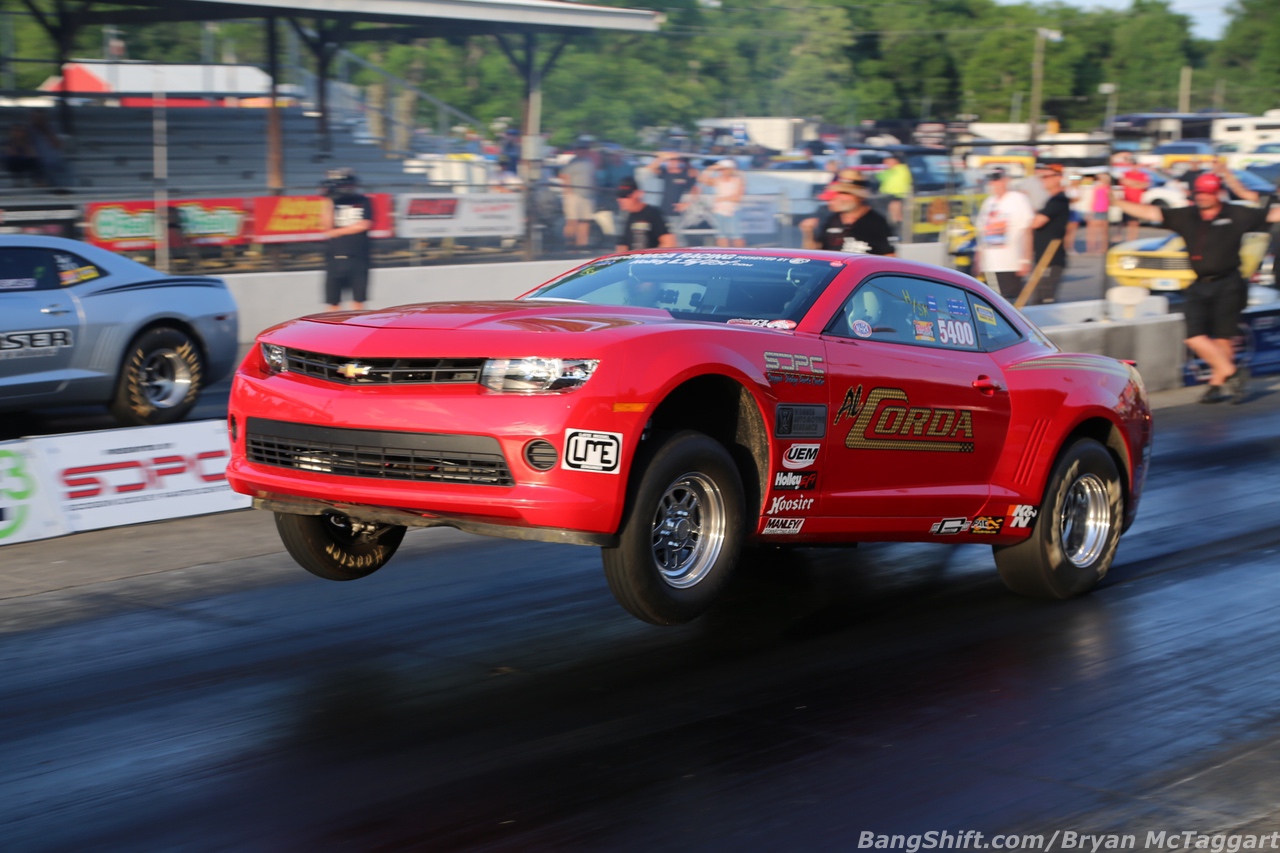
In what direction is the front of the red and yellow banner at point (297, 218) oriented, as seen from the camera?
facing the viewer

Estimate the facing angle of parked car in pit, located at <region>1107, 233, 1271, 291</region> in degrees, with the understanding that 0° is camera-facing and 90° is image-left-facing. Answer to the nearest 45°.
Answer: approximately 45°

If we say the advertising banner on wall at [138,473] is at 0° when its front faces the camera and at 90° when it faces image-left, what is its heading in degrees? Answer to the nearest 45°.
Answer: approximately 0°

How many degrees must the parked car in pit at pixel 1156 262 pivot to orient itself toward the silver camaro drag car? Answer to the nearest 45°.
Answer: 0° — it already faces it

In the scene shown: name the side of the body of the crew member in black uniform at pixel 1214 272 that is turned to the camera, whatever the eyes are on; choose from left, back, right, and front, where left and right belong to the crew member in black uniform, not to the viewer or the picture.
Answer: front

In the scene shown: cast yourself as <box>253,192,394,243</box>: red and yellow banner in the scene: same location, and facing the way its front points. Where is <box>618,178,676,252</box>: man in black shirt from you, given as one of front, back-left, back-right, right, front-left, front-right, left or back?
front-left

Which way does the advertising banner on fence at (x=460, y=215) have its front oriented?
toward the camera

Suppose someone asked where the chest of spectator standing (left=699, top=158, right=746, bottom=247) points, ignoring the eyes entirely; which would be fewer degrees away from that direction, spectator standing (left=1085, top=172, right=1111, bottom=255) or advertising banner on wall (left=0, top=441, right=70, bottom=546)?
the advertising banner on wall

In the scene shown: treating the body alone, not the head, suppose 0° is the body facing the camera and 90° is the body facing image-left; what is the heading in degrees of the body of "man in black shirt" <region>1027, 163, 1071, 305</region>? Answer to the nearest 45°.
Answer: approximately 90°

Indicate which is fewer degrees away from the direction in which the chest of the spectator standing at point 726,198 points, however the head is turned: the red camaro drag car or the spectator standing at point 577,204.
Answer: the red camaro drag car

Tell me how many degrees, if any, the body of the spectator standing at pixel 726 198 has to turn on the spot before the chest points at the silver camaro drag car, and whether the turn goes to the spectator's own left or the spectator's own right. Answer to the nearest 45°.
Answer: approximately 45° to the spectator's own right

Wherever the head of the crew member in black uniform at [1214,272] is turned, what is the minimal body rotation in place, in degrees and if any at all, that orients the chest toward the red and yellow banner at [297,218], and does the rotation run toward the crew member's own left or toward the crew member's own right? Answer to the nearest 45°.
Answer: approximately 90° to the crew member's own right

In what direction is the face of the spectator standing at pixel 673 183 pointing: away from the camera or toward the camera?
toward the camera

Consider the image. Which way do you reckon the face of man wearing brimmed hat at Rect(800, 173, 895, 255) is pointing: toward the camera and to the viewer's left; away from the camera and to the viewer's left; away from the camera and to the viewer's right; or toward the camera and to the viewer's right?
toward the camera and to the viewer's left

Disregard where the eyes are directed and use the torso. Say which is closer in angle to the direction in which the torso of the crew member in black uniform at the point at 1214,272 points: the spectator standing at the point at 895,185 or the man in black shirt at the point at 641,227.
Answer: the man in black shirt

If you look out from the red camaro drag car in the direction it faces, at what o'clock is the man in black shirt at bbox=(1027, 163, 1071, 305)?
The man in black shirt is roughly at 5 o'clock from the red camaro drag car.
